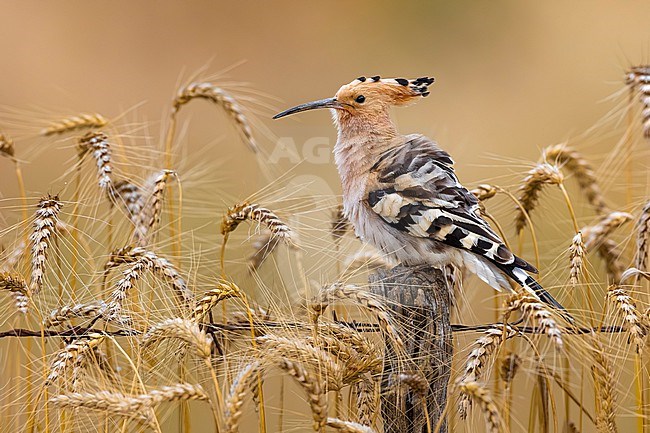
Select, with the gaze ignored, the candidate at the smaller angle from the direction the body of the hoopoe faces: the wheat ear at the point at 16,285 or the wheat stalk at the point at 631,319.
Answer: the wheat ear

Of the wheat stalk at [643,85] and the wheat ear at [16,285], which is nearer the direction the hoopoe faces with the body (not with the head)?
the wheat ear

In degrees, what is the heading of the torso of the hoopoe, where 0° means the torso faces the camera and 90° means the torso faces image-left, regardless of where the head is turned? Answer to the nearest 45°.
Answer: approximately 90°

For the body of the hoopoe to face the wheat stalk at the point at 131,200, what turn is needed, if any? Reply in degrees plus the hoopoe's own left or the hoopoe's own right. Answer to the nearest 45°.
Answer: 0° — it already faces it

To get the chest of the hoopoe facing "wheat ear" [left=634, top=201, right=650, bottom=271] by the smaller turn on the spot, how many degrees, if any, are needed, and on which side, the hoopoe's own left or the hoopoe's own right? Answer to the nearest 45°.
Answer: approximately 180°

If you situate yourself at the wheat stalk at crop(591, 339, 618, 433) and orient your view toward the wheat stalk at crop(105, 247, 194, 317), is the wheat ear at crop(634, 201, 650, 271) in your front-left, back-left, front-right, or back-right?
back-right

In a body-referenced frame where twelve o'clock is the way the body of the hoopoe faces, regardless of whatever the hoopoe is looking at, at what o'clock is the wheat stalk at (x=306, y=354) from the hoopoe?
The wheat stalk is roughly at 10 o'clock from the hoopoe.

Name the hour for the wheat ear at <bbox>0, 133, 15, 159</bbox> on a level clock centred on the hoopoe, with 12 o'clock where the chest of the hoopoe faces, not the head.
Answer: The wheat ear is roughly at 12 o'clock from the hoopoe.

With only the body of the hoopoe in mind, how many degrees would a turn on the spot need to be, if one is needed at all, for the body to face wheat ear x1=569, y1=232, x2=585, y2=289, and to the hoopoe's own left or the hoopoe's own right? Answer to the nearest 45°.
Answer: approximately 180°

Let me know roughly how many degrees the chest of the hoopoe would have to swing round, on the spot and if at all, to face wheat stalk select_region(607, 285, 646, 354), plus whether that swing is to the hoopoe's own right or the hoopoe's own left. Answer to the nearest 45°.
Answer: approximately 135° to the hoopoe's own left

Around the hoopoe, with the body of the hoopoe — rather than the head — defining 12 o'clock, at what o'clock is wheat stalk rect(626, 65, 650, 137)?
The wheat stalk is roughly at 5 o'clock from the hoopoe.

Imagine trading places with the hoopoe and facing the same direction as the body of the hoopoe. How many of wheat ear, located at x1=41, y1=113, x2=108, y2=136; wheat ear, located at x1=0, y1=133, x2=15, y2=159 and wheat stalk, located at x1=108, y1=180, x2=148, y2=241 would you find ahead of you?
3
